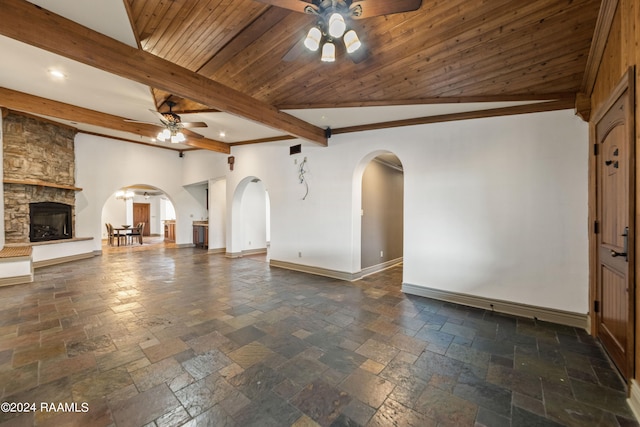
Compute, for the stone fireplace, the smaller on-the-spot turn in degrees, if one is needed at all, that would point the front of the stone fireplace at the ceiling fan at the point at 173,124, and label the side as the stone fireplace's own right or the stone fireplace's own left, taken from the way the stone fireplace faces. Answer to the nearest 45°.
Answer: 0° — it already faces it

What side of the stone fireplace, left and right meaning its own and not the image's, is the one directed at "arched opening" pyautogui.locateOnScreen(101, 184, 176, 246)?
left

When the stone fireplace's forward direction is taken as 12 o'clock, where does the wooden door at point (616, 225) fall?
The wooden door is roughly at 1 o'clock from the stone fireplace.

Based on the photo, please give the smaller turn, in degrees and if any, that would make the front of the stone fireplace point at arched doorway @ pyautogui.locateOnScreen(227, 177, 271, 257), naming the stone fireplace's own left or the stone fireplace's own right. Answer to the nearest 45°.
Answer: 0° — it already faces it

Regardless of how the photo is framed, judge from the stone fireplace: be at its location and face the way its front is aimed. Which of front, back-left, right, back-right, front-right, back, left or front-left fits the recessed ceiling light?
front-right

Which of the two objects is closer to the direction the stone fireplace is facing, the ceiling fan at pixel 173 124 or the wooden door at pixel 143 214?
the ceiling fan

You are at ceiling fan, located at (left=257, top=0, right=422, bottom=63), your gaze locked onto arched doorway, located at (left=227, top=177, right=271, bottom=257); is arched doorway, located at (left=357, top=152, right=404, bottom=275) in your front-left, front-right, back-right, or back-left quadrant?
front-right

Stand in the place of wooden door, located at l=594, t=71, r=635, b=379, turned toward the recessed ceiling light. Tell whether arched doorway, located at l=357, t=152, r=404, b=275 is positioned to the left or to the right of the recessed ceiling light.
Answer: right

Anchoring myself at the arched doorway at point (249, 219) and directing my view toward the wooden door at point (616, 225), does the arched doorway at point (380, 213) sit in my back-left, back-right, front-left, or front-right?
front-left

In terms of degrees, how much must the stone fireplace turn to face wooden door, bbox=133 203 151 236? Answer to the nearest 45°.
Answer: approximately 90° to its left

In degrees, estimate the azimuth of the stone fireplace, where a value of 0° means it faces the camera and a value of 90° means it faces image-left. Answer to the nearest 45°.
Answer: approximately 315°

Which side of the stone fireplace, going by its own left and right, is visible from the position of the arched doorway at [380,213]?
front

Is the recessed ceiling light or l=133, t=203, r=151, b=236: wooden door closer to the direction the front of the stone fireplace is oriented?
the recessed ceiling light
